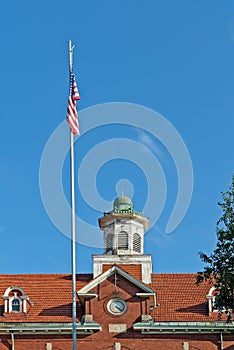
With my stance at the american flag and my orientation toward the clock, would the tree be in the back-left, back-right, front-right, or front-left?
front-right

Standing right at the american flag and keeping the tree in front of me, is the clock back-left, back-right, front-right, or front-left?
front-left

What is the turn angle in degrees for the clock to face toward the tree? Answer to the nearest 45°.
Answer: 0° — it already faces it

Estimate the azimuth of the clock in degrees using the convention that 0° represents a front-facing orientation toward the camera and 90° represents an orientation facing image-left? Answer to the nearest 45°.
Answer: approximately 0°

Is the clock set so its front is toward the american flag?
yes
